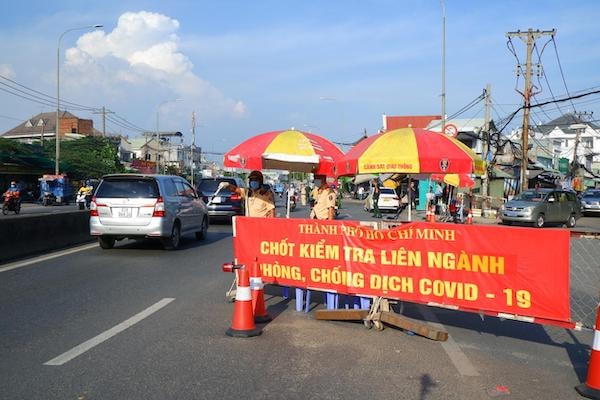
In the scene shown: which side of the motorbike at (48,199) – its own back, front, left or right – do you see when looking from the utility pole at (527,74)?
left

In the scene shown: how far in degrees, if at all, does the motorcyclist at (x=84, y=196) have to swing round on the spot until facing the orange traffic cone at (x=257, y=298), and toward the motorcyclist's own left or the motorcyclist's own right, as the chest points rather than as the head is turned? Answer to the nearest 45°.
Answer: approximately 45° to the motorcyclist's own left

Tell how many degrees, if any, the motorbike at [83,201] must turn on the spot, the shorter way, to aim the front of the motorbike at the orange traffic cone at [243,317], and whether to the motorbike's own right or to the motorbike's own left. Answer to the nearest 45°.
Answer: approximately 45° to the motorbike's own left

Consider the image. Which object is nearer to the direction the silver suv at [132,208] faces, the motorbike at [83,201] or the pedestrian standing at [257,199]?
the motorbike

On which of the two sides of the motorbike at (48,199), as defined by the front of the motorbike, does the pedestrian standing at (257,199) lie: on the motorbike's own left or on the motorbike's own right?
on the motorbike's own left

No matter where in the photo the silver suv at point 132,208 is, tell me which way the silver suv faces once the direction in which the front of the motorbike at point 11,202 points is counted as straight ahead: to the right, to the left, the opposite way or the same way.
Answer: the opposite way

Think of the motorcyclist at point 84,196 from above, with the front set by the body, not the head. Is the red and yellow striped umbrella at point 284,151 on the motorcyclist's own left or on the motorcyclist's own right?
on the motorcyclist's own left

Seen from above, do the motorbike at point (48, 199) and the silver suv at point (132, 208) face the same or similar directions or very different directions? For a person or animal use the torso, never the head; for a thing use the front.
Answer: very different directions
